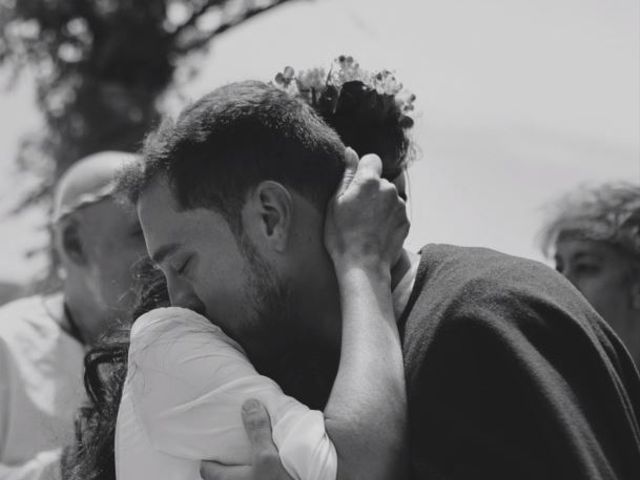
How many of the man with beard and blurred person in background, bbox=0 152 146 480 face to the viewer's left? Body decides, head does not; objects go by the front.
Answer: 1

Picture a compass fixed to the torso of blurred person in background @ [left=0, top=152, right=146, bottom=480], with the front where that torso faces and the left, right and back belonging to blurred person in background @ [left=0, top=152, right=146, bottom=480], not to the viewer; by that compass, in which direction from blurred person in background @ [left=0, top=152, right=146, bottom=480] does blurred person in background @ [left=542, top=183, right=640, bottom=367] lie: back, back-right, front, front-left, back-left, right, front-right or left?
front-left

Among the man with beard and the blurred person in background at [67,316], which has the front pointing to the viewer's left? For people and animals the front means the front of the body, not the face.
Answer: the man with beard

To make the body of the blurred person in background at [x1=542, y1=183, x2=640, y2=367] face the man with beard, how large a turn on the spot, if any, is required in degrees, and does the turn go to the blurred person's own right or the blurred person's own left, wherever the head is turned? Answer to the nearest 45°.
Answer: approximately 45° to the blurred person's own left

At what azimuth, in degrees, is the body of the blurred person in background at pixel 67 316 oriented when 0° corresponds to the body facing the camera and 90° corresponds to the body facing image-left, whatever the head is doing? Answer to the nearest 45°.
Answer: approximately 315°

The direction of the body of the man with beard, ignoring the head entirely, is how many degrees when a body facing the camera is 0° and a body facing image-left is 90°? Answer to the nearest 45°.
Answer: approximately 90°

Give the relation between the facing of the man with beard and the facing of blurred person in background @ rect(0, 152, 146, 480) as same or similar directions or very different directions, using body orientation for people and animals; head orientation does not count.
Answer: very different directions

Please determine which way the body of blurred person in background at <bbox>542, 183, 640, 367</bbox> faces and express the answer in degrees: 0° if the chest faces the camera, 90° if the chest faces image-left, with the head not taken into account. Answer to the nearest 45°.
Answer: approximately 45°

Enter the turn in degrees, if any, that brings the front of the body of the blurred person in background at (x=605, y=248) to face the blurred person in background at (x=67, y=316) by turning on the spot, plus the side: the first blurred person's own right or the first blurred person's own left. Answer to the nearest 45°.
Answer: approximately 45° to the first blurred person's own right

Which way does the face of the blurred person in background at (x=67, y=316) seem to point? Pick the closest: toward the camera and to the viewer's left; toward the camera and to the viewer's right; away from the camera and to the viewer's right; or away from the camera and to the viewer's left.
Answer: toward the camera and to the viewer's right

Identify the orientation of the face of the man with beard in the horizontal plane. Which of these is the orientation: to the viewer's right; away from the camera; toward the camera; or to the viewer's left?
to the viewer's left
